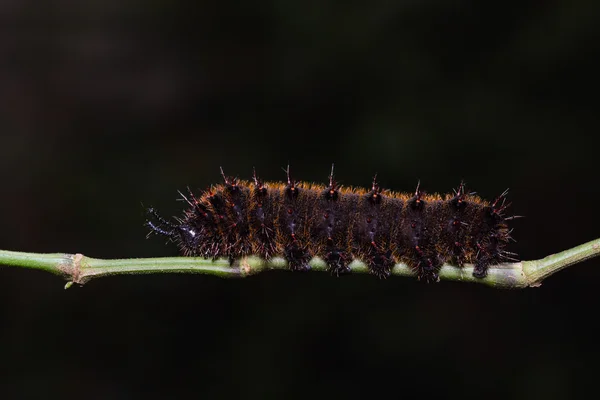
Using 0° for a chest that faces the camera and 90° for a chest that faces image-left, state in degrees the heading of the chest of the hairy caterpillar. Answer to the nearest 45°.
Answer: approximately 90°
